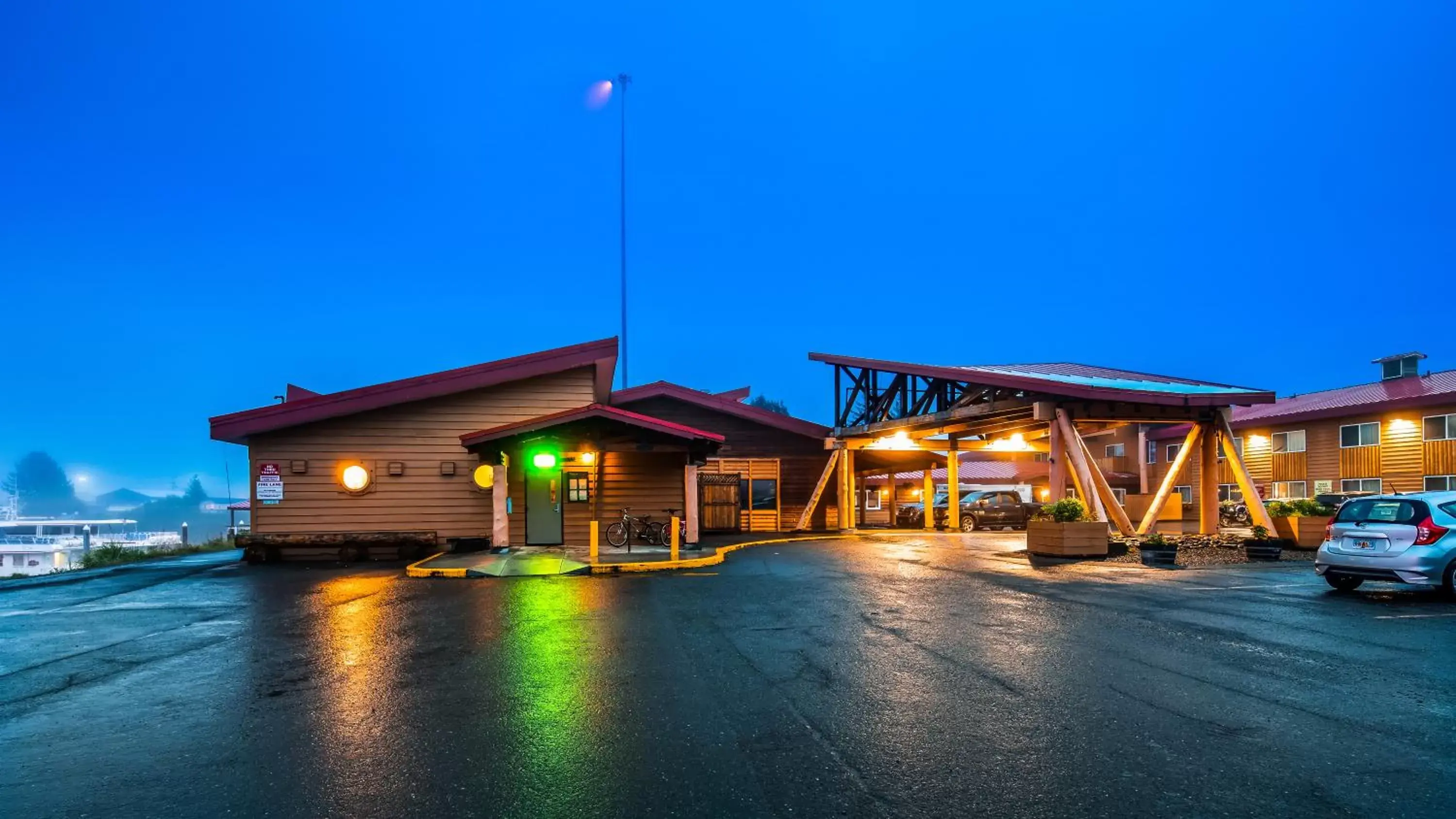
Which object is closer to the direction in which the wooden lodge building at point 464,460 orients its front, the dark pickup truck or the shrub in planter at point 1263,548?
the shrub in planter

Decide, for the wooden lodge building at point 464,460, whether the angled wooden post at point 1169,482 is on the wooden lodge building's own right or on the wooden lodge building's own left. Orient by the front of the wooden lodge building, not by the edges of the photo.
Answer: on the wooden lodge building's own left

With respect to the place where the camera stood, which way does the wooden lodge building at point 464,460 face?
facing the viewer

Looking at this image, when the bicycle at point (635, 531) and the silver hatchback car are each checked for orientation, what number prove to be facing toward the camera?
0

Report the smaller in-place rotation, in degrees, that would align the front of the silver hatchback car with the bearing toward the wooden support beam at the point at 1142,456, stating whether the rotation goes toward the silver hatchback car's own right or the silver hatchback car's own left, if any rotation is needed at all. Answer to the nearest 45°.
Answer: approximately 45° to the silver hatchback car's own left

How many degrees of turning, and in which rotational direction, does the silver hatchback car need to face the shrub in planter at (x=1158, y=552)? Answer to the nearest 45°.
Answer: approximately 90° to its left

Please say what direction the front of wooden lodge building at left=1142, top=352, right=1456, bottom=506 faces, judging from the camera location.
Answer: facing the viewer and to the left of the viewer

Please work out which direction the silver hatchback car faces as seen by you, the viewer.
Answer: facing away from the viewer and to the right of the viewer

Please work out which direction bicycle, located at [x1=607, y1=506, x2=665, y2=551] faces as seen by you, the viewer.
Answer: facing to the left of the viewer

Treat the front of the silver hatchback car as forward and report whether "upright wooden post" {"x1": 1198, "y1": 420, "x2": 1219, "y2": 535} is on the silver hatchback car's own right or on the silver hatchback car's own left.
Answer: on the silver hatchback car's own left

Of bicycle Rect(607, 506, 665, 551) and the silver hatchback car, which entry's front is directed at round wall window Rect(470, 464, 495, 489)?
the bicycle

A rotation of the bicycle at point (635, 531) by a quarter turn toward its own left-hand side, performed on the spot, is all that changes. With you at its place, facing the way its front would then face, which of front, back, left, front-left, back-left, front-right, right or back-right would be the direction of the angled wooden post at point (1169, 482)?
left

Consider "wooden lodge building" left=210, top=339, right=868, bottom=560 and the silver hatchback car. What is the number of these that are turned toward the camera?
1

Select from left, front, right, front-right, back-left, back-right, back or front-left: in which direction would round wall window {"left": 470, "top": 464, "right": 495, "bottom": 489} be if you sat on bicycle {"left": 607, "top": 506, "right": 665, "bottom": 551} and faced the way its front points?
front

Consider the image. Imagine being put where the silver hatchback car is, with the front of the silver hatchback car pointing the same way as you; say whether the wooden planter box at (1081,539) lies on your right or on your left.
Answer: on your left

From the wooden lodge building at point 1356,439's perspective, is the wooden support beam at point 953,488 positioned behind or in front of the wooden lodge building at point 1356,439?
in front

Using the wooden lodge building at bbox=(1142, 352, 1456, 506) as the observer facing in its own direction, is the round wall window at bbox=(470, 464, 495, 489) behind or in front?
in front

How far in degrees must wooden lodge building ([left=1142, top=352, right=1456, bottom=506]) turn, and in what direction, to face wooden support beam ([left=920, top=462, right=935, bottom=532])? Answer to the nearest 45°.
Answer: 0° — it already faces it
